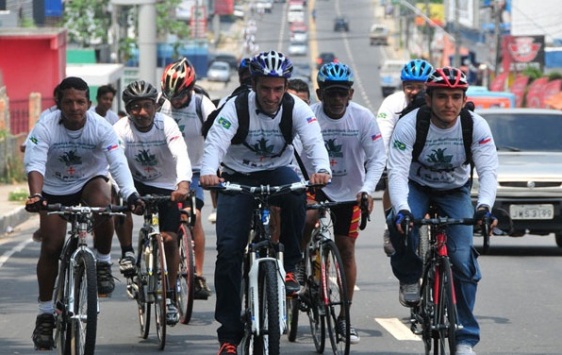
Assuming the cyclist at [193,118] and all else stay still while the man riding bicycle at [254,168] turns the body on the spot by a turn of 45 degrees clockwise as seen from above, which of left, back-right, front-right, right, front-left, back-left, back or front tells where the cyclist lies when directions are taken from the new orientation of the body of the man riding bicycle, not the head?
back-right

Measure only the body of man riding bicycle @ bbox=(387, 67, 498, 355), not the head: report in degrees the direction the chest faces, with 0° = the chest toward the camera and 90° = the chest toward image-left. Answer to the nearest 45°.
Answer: approximately 0°

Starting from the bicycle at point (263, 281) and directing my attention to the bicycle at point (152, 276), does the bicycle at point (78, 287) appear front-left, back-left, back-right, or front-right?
front-left

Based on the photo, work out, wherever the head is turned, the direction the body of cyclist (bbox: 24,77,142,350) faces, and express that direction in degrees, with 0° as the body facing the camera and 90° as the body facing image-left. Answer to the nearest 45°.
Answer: approximately 0°

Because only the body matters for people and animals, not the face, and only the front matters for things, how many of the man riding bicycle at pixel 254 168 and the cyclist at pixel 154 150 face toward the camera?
2

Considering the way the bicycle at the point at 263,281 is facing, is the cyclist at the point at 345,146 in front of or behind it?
behind

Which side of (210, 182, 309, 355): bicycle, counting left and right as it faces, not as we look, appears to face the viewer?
front

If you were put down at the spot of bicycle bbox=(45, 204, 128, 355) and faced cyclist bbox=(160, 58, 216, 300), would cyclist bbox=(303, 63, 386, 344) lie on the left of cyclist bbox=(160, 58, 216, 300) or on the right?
right

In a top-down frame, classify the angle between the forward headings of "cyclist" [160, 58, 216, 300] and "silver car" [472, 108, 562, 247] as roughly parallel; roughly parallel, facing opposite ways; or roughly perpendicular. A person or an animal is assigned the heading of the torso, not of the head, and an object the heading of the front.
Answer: roughly parallel

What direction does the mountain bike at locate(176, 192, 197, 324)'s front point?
toward the camera

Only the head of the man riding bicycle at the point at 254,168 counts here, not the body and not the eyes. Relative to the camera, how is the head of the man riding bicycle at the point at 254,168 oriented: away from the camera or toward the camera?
toward the camera

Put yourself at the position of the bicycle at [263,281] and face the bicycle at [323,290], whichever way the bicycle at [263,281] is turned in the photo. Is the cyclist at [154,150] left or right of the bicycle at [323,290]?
left

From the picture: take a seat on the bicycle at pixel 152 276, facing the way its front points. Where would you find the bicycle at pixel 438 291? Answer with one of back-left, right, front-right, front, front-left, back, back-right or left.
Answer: front-left

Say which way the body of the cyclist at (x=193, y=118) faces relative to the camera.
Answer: toward the camera

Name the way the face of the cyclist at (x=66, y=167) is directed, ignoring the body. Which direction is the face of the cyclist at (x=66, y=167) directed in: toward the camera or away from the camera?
toward the camera

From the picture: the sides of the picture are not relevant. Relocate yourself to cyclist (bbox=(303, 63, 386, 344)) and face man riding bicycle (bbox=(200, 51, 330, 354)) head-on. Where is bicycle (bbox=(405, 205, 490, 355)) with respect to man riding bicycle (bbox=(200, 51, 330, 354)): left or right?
left

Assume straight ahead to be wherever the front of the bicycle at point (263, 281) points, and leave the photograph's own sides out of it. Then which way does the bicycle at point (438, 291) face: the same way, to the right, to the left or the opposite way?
the same way
